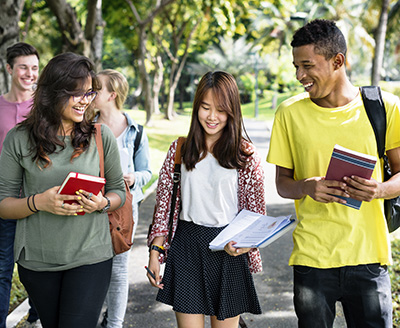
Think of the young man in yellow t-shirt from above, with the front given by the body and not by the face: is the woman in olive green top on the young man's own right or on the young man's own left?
on the young man's own right

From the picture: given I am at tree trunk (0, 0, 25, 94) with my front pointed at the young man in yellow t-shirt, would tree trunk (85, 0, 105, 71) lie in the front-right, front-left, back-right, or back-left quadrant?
back-left

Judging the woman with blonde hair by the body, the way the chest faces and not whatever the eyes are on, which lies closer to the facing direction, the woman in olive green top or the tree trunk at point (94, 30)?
the woman in olive green top

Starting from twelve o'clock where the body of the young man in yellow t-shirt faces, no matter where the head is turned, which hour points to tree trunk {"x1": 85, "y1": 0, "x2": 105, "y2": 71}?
The tree trunk is roughly at 5 o'clock from the young man in yellow t-shirt.

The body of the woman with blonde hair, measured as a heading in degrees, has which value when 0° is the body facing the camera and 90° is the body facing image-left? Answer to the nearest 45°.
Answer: approximately 45°

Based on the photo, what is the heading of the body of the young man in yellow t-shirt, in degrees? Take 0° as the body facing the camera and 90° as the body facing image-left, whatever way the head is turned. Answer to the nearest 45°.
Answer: approximately 0°

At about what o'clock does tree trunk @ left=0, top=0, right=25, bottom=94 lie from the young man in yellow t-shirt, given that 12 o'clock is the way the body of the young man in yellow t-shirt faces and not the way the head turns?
The tree trunk is roughly at 4 o'clock from the young man in yellow t-shirt.

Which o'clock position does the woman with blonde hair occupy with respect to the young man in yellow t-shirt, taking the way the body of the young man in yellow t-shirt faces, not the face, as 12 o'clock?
The woman with blonde hair is roughly at 4 o'clock from the young man in yellow t-shirt.
